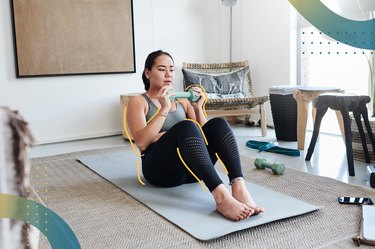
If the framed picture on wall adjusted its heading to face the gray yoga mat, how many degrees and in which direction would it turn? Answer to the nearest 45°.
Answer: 0° — it already faces it

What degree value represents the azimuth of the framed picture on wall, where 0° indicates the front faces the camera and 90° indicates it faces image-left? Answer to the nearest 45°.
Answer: approximately 0°

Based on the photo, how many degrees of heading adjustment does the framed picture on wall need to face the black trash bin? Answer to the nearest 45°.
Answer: approximately 45° to its left

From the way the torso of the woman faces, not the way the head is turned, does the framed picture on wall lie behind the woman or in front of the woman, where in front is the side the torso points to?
behind

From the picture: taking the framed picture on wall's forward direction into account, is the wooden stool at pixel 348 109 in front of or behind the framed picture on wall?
in front

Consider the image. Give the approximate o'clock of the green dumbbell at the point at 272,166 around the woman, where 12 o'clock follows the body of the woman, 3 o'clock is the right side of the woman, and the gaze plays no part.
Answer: The green dumbbell is roughly at 9 o'clock from the woman.

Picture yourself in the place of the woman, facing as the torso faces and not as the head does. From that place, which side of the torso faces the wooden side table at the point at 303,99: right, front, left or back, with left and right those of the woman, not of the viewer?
left

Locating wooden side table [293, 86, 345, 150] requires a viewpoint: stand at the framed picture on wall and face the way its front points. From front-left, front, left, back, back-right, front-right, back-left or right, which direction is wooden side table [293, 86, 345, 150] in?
front-left

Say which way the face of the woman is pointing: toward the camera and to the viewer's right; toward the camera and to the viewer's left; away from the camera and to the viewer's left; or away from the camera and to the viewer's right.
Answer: toward the camera and to the viewer's right
